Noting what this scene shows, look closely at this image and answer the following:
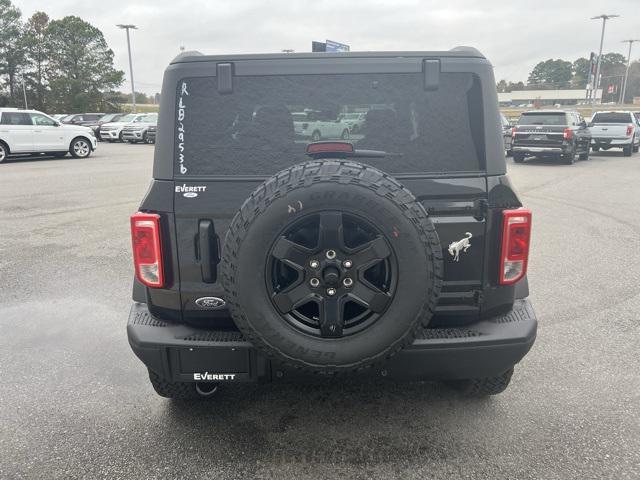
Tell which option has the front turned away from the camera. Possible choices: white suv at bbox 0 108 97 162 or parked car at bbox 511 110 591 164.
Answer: the parked car

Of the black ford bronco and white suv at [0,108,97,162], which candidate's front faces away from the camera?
the black ford bronco

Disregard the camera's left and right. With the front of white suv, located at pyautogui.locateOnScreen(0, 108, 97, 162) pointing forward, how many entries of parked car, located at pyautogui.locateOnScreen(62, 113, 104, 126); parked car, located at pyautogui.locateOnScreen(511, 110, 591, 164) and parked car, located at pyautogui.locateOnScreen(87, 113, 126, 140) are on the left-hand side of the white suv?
2

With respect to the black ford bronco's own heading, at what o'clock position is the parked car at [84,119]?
The parked car is roughly at 11 o'clock from the black ford bronco.

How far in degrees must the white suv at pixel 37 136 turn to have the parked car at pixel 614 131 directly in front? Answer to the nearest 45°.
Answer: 0° — it already faces it

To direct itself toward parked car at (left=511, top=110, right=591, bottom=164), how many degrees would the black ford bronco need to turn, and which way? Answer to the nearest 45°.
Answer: approximately 45° to its right

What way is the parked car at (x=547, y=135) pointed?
away from the camera

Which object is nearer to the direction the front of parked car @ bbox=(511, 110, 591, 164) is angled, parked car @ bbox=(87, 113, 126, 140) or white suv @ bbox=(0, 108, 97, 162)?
the parked car

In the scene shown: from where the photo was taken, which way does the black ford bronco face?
away from the camera

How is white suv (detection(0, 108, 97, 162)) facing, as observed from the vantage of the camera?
facing to the right of the viewer
